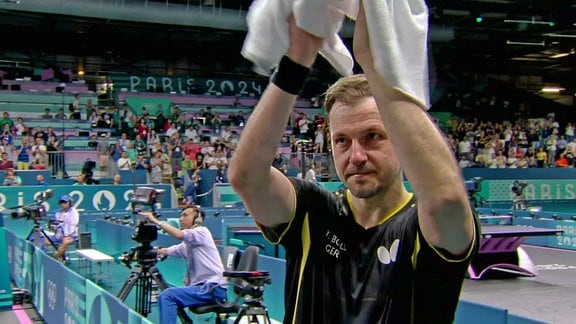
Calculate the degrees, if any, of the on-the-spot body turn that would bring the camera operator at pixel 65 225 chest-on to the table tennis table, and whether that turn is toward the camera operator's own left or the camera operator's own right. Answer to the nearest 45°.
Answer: approximately 90° to the camera operator's own left

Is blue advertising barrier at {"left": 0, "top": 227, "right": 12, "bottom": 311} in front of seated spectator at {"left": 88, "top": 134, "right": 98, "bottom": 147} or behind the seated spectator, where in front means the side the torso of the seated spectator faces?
in front

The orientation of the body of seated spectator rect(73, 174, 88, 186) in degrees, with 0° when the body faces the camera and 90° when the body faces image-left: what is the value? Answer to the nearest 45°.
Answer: approximately 0°

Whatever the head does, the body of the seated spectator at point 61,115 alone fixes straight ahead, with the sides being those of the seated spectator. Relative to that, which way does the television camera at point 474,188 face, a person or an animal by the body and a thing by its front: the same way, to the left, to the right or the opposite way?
to the right

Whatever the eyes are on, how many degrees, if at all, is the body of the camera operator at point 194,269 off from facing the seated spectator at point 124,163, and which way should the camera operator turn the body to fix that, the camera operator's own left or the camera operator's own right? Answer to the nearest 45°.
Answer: approximately 90° to the camera operator's own right

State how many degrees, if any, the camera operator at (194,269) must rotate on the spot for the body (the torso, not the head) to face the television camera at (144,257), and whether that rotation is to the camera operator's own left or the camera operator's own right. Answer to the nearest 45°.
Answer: approximately 45° to the camera operator's own right

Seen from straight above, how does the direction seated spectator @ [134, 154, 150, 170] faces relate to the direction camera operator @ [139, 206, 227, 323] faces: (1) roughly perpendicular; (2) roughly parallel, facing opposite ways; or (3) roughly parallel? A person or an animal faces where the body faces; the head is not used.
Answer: roughly perpendicular

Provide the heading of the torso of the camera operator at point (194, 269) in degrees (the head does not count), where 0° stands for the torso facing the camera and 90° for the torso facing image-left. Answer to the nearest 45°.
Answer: approximately 90°
